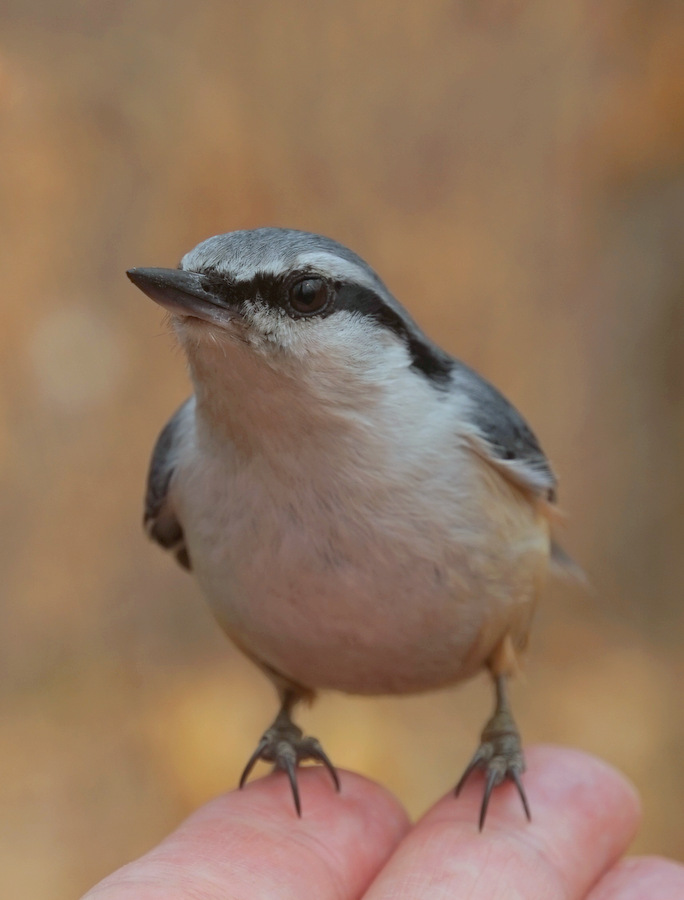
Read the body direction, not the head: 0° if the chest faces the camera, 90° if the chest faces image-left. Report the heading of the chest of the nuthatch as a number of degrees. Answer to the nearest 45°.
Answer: approximately 45°
